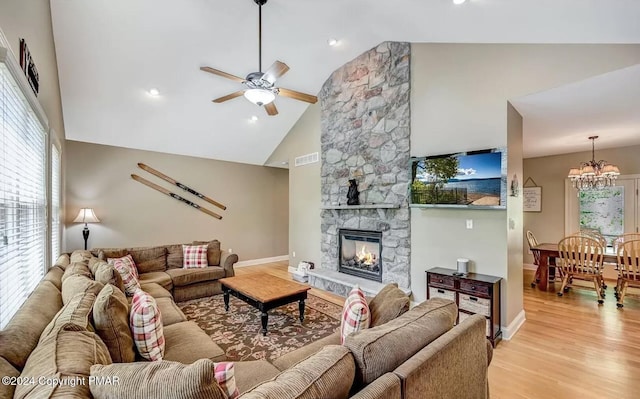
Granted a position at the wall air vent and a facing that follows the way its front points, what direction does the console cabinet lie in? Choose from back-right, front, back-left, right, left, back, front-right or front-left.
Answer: left

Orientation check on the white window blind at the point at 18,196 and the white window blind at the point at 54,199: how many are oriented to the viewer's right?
2

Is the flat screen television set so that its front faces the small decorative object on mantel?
no

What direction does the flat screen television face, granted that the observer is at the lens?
facing the viewer and to the left of the viewer

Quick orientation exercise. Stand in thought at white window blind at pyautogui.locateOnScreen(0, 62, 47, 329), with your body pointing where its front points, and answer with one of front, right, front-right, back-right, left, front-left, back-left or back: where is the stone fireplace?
front

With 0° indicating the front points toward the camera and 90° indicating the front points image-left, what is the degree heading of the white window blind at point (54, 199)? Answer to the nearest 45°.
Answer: approximately 270°

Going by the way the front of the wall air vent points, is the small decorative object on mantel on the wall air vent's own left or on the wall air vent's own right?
on the wall air vent's own left

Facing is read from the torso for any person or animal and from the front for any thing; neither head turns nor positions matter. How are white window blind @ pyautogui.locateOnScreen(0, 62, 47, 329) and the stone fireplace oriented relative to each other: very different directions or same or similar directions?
very different directions

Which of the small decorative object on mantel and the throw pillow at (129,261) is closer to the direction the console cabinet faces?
the throw pillow

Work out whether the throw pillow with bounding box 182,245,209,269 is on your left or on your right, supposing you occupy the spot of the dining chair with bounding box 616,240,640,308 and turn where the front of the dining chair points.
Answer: on your left

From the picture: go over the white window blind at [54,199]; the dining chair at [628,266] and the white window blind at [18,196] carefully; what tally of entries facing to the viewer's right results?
2

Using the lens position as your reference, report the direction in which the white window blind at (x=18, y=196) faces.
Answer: facing to the right of the viewer
